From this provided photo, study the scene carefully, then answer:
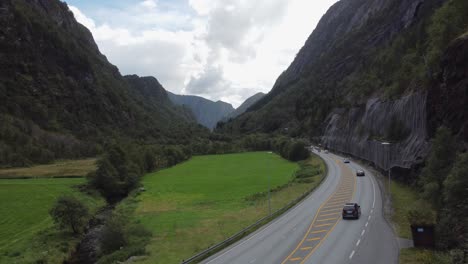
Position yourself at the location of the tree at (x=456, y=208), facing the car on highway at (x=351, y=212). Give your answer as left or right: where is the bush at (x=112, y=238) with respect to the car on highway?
left

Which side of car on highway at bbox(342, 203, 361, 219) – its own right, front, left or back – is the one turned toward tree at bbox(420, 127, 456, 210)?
right

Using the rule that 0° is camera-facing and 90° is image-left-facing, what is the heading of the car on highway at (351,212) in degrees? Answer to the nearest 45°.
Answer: approximately 180°
